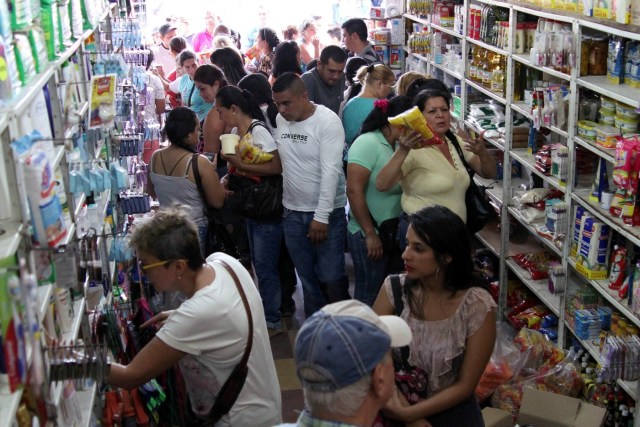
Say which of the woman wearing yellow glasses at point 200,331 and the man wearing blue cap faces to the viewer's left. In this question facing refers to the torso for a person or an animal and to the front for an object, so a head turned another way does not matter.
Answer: the woman wearing yellow glasses

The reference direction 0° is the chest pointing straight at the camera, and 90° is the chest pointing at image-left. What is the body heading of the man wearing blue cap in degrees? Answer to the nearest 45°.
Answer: approximately 225°

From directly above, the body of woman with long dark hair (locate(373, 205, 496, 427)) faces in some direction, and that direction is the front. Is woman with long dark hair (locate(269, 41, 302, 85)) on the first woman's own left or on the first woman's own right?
on the first woman's own right

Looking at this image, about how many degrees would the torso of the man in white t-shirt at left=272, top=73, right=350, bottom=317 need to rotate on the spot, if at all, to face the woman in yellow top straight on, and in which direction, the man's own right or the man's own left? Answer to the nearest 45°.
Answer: approximately 90° to the man's own left

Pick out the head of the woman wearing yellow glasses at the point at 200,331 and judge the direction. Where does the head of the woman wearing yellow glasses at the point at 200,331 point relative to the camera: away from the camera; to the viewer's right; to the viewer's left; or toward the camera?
to the viewer's left

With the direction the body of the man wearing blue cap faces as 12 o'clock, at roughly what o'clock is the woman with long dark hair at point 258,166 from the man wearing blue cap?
The woman with long dark hair is roughly at 10 o'clock from the man wearing blue cap.

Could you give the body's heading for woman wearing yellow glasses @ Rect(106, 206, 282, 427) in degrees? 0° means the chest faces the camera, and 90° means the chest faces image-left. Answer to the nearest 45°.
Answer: approximately 90°

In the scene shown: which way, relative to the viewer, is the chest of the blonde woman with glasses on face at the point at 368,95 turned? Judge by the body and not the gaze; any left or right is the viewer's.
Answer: facing away from the viewer and to the right of the viewer

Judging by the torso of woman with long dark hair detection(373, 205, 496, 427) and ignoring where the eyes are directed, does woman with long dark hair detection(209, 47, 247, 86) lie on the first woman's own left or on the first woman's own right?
on the first woman's own right
